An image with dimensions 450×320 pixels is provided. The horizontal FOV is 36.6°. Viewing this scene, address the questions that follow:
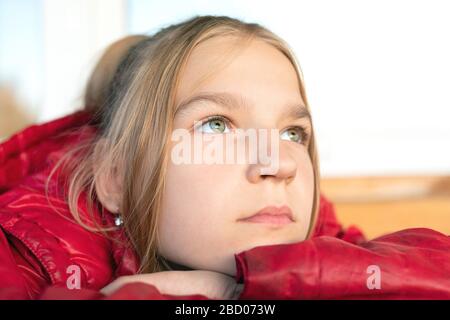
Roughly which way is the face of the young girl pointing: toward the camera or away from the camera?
toward the camera

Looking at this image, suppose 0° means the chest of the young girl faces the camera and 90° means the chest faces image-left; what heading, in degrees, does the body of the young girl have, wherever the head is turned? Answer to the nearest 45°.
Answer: approximately 315°
